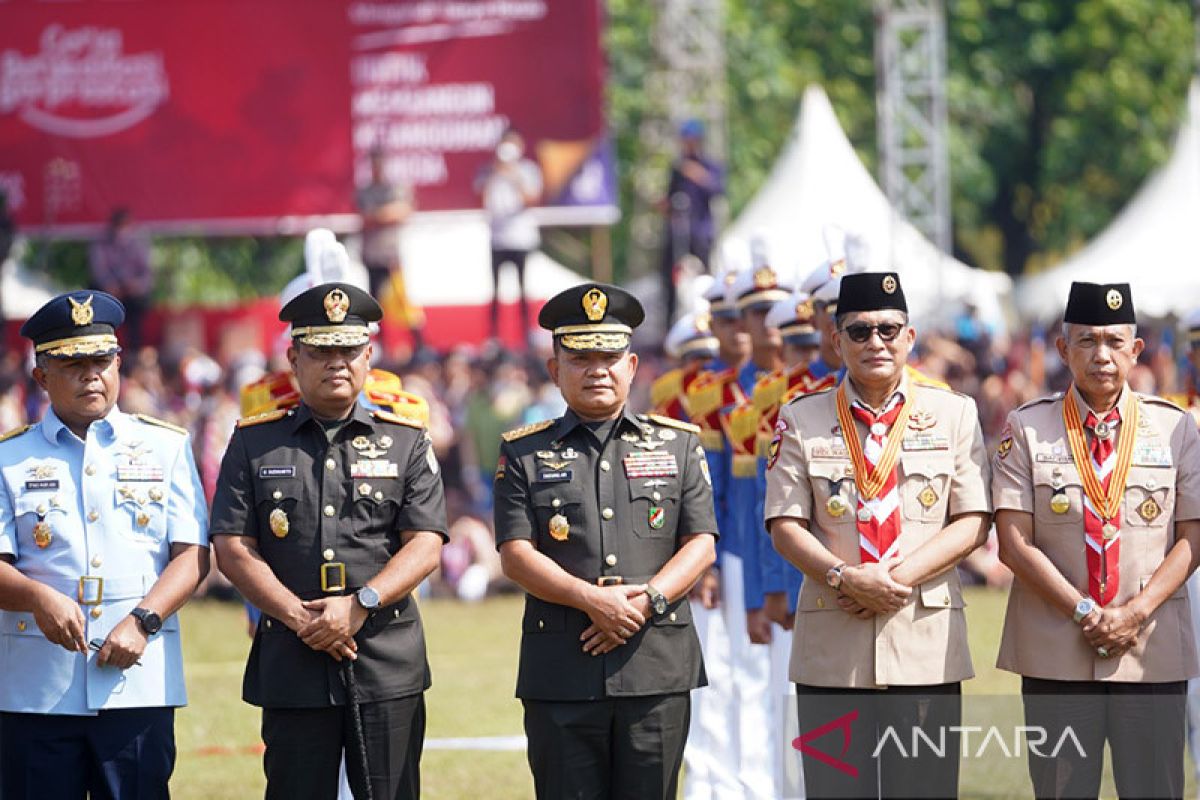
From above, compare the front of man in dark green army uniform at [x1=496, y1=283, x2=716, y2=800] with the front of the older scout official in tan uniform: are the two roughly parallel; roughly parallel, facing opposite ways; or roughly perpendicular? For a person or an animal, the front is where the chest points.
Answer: roughly parallel

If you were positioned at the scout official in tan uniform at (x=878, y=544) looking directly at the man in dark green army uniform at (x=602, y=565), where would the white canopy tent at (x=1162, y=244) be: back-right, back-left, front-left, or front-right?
back-right

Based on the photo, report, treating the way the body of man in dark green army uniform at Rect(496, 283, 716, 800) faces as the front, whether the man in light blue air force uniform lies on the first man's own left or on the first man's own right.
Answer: on the first man's own right

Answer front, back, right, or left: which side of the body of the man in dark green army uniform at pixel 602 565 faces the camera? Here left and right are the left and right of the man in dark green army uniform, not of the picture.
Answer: front

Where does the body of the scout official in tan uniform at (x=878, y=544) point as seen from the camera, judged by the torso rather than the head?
toward the camera

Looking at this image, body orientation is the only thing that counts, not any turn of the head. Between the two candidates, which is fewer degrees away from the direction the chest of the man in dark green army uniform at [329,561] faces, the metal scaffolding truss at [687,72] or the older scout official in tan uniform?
the older scout official in tan uniform

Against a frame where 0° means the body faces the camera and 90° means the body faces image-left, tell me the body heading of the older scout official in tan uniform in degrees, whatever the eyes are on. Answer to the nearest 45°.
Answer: approximately 0°

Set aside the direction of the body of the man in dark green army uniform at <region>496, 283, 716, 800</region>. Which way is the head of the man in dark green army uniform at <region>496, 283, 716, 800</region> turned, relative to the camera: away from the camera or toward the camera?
toward the camera

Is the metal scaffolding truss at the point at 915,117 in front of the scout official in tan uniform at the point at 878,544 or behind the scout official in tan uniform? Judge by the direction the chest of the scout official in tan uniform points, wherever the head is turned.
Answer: behind

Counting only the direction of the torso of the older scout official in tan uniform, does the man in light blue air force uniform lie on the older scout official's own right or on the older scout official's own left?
on the older scout official's own right

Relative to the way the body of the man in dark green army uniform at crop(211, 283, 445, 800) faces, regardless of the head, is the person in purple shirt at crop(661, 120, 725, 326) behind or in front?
behind

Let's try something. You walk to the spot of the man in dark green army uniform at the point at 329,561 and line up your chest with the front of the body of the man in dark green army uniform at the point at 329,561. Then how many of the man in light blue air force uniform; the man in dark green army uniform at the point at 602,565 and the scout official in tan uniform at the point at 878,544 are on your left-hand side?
2

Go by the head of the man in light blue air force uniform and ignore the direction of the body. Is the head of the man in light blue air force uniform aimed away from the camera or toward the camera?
toward the camera

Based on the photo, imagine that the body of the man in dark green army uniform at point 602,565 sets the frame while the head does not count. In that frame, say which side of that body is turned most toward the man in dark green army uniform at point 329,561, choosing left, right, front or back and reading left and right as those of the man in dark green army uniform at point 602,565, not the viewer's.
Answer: right

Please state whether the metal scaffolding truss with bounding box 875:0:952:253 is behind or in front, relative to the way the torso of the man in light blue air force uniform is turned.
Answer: behind

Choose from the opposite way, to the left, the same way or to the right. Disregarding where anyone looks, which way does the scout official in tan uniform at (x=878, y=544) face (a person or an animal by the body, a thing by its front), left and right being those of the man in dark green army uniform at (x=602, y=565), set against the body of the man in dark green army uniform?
the same way

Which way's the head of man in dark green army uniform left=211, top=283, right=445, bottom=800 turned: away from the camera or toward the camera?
toward the camera

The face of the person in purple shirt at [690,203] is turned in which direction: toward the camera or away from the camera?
toward the camera

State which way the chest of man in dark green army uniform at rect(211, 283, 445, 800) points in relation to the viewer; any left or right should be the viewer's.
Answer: facing the viewer
